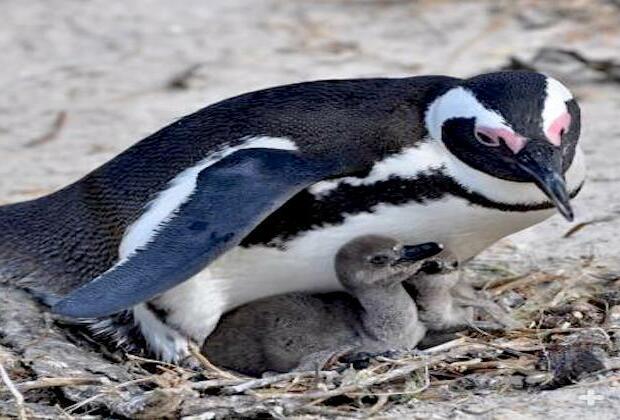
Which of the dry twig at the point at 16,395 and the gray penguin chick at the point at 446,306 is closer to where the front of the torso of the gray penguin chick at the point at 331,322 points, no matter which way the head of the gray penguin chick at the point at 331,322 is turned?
the gray penguin chick

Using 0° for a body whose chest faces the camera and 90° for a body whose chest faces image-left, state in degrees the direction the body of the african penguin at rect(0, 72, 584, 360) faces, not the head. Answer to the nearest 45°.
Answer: approximately 315°

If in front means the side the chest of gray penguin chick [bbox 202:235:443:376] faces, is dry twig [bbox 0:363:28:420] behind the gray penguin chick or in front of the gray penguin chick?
behind

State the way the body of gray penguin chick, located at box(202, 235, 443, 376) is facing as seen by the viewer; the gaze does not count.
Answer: to the viewer's right
